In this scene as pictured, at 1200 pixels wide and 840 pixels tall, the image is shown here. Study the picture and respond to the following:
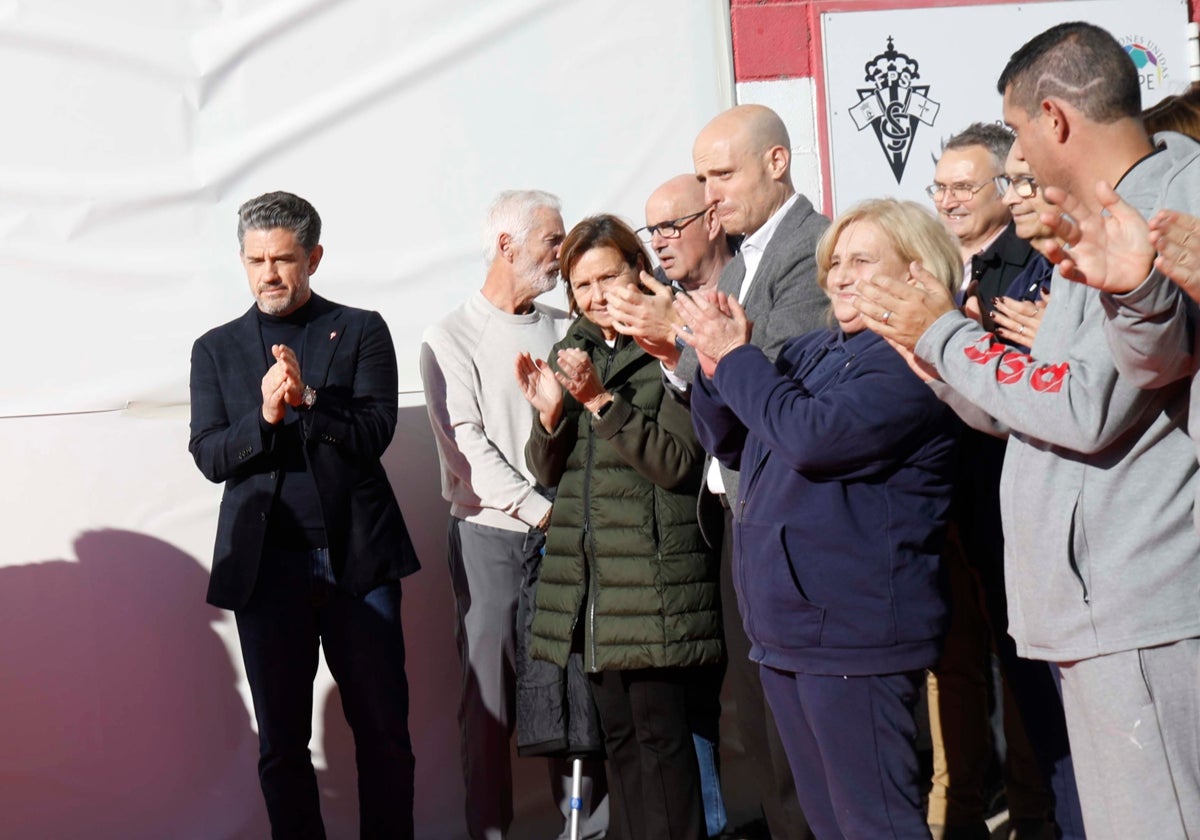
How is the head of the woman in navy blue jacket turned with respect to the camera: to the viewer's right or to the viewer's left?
to the viewer's left

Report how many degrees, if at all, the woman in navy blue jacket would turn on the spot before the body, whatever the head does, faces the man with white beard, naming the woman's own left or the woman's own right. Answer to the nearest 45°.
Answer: approximately 90° to the woman's own right

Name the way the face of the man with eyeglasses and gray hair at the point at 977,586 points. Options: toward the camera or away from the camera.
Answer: toward the camera

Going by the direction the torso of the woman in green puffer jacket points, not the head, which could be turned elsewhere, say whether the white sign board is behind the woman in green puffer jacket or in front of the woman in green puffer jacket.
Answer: behind

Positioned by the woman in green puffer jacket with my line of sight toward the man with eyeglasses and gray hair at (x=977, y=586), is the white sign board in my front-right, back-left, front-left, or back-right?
front-left

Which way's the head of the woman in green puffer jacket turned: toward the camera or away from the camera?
toward the camera

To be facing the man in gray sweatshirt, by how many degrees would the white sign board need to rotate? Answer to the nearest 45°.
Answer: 0° — it already faces them

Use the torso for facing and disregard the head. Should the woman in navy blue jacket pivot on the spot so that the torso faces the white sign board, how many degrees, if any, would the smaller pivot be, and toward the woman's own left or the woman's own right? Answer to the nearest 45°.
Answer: approximately 135° to the woman's own right

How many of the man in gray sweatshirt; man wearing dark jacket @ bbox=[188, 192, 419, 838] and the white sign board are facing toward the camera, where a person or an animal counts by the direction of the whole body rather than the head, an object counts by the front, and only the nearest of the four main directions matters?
2

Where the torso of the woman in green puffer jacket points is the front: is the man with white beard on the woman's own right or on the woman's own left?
on the woman's own right

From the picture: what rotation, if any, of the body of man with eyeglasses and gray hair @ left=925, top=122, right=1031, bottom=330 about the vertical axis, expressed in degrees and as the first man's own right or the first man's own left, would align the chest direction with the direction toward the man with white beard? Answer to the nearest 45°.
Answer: approximately 45° to the first man's own right

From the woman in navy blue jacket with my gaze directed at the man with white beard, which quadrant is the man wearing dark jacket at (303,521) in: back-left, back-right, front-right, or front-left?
front-left

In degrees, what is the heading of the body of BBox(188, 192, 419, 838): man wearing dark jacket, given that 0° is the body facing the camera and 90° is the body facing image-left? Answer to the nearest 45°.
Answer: approximately 0°

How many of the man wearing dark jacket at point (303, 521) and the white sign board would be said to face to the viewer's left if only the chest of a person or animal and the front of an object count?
0

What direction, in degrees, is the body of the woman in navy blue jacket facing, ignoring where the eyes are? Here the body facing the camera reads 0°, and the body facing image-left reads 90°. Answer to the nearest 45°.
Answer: approximately 45°

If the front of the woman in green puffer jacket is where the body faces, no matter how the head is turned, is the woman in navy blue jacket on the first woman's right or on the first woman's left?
on the first woman's left

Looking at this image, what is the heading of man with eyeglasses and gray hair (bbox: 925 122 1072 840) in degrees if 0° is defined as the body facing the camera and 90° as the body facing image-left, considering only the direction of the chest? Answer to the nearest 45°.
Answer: approximately 45°

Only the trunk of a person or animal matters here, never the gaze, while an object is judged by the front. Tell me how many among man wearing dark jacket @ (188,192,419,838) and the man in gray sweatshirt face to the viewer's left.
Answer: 1
